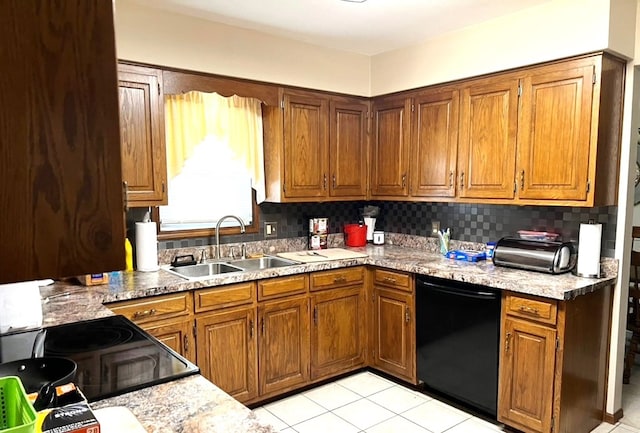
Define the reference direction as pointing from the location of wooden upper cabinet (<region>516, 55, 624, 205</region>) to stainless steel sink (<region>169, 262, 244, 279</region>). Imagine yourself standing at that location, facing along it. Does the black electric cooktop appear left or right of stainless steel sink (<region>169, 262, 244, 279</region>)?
left

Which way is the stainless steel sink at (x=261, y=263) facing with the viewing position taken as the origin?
facing the viewer and to the right of the viewer

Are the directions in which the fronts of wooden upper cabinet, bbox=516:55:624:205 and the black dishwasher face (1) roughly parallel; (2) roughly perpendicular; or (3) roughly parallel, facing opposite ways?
roughly parallel

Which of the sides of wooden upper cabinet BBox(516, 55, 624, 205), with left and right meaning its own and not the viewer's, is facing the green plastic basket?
front

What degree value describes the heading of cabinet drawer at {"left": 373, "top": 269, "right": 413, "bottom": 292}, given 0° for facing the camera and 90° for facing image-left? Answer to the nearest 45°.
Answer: approximately 45°

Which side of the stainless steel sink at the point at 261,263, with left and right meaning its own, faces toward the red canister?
left

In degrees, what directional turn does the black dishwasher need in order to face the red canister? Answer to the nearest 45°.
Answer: approximately 90° to its right

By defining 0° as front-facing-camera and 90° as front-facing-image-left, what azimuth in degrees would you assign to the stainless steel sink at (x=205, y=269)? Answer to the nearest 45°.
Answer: approximately 315°

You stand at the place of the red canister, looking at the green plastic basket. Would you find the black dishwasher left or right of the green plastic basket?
left

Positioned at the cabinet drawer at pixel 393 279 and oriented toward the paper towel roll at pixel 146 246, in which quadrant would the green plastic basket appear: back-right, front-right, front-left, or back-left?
front-left

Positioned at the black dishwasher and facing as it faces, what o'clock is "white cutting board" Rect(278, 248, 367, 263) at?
The white cutting board is roughly at 2 o'clock from the black dishwasher.

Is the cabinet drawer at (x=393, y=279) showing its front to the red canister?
no
